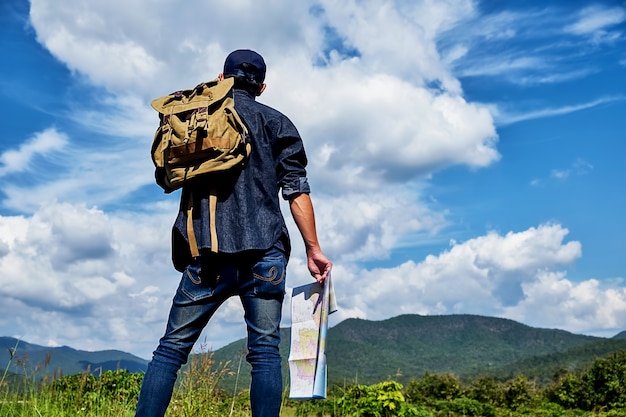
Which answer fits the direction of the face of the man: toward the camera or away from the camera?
away from the camera

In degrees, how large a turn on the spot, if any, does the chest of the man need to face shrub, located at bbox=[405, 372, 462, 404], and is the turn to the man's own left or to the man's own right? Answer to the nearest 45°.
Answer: approximately 45° to the man's own right

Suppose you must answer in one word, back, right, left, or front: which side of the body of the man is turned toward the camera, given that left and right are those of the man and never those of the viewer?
back
